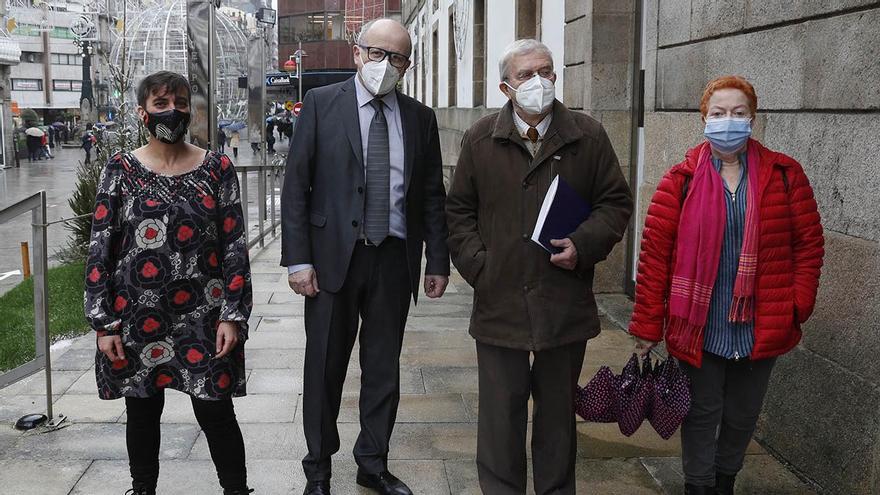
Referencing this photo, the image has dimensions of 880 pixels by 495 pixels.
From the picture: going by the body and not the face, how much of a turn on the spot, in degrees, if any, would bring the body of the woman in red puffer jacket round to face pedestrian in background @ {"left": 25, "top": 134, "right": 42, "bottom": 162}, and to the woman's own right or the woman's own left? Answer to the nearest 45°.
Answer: approximately 135° to the woman's own right

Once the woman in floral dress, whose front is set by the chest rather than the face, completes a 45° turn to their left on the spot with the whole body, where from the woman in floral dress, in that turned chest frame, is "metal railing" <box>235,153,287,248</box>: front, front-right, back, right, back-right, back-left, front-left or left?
back-left

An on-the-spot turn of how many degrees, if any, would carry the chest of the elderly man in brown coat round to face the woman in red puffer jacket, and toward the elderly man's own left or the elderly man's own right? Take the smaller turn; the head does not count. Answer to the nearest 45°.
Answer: approximately 90° to the elderly man's own left

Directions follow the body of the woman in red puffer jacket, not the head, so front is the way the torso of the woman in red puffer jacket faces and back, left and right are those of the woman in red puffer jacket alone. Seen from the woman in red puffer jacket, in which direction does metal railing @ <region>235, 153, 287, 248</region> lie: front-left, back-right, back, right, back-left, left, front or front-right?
back-right

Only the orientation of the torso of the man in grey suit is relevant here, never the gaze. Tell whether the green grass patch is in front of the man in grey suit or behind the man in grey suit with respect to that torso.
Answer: behind

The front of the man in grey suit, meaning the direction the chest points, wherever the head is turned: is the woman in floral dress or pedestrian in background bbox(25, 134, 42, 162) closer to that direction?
the woman in floral dress

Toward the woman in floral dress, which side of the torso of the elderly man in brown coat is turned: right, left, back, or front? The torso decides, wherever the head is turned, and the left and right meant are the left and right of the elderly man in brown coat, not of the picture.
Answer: right
